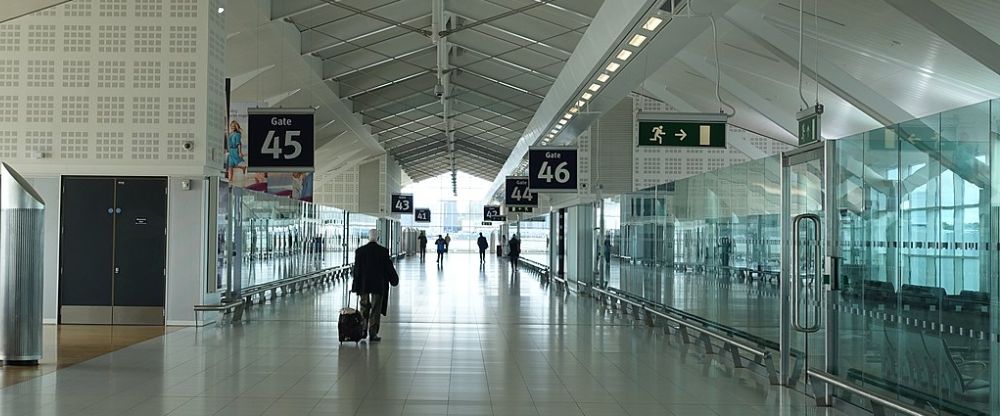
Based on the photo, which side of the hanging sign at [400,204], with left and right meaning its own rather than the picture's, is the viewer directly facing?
front

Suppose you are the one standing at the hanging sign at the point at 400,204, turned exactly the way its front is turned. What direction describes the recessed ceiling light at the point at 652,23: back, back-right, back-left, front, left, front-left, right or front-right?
front

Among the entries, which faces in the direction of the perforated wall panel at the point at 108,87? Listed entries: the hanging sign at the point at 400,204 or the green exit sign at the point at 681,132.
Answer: the hanging sign

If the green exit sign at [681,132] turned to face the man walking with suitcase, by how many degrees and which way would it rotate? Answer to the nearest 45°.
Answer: approximately 90° to its right

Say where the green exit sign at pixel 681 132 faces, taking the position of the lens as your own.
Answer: facing the viewer

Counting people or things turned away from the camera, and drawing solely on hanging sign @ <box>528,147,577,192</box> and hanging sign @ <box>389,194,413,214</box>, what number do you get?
0

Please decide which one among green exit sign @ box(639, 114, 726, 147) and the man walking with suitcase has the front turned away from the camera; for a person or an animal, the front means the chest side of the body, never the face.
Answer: the man walking with suitcase

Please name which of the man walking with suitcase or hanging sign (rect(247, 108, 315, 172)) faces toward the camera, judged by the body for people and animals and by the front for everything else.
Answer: the hanging sign

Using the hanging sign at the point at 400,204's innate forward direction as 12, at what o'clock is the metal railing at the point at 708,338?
The metal railing is roughly at 12 o'clock from the hanging sign.

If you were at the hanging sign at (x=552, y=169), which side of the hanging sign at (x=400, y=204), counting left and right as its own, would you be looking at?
front

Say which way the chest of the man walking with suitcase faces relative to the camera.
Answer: away from the camera

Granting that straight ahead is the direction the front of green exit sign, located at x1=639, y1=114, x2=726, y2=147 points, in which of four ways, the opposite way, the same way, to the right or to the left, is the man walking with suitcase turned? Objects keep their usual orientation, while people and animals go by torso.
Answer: the opposite way

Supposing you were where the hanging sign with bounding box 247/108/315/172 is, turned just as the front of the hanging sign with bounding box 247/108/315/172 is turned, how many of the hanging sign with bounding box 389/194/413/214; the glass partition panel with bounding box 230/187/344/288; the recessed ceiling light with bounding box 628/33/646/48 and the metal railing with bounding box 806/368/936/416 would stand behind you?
2
